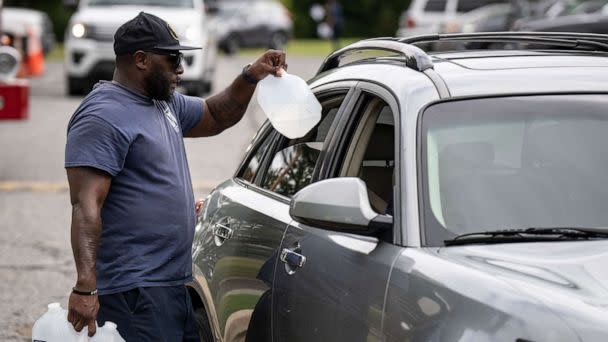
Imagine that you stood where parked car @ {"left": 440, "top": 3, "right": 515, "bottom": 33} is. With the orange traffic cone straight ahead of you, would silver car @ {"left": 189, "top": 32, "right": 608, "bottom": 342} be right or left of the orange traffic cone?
left

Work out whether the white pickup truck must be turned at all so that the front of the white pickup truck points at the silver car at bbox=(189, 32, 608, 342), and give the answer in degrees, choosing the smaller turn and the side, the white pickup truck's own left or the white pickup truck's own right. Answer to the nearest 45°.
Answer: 0° — it already faces it

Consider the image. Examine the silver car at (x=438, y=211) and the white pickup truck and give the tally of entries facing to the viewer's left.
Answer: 0

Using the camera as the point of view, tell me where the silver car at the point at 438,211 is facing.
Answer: facing the viewer and to the right of the viewer

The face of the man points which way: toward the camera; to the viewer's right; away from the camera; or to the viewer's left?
to the viewer's right

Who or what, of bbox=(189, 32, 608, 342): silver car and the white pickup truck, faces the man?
the white pickup truck

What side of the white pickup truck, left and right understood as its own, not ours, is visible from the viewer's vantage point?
front

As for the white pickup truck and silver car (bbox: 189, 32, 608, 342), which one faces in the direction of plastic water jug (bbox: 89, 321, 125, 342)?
the white pickup truck

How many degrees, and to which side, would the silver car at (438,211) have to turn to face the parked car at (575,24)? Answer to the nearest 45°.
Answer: approximately 135° to its left

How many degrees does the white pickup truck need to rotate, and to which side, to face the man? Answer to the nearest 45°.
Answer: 0° — it already faces them
